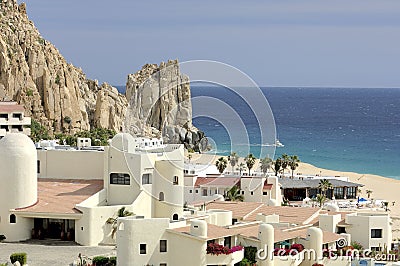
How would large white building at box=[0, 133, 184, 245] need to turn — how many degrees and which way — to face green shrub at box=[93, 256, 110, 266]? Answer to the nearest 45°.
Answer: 0° — it already faces it

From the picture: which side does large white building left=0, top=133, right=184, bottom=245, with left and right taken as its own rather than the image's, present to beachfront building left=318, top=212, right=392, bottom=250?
left

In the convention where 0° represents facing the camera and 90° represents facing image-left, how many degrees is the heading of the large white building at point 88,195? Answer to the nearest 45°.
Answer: approximately 0°

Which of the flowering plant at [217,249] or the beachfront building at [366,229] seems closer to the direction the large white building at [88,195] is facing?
the flowering plant

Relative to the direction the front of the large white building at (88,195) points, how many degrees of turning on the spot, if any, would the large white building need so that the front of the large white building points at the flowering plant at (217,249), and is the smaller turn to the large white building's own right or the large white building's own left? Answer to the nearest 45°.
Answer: approximately 45° to the large white building's own left

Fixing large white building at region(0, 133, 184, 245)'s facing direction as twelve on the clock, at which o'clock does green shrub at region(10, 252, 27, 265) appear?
The green shrub is roughly at 1 o'clock from the large white building.
